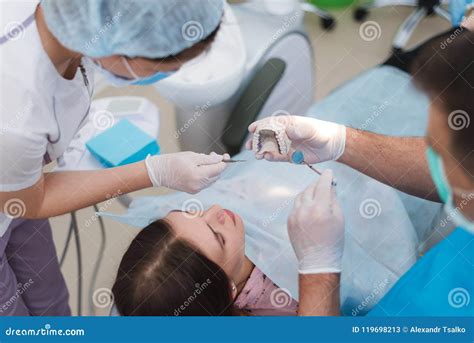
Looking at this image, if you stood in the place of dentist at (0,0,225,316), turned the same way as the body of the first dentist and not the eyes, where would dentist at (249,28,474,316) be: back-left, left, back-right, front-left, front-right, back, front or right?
front
